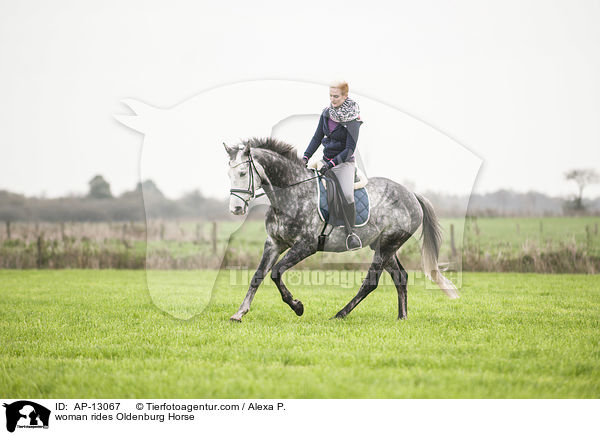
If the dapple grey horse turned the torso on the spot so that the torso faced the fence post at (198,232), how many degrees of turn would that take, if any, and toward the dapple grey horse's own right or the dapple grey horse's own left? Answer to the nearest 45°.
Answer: approximately 90° to the dapple grey horse's own right

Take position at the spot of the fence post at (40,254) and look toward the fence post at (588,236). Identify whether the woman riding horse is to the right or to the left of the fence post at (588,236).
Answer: right

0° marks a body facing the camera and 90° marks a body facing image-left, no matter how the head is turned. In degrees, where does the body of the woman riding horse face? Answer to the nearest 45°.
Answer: approximately 45°

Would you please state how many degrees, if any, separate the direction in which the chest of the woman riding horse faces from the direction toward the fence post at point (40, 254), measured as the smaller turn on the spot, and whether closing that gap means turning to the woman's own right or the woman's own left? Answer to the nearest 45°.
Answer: approximately 90° to the woman's own right

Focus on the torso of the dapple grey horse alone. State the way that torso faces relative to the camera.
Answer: to the viewer's left

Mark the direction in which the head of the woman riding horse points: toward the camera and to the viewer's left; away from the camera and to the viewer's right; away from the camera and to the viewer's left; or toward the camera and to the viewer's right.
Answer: toward the camera and to the viewer's left
